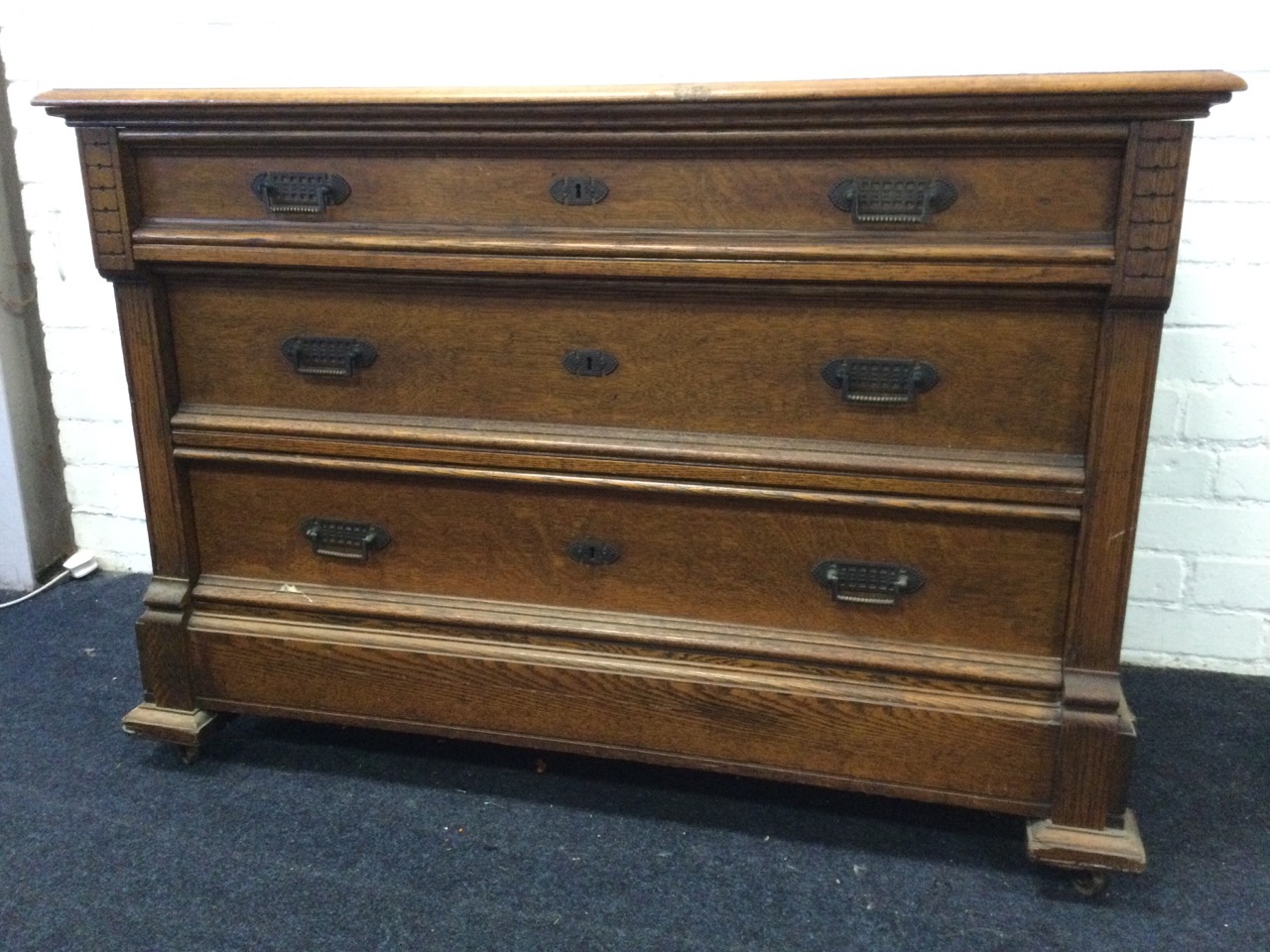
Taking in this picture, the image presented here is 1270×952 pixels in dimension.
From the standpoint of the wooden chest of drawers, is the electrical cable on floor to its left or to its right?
on its right

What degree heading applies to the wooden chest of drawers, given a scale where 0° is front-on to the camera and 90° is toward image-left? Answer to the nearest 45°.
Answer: approximately 0°
